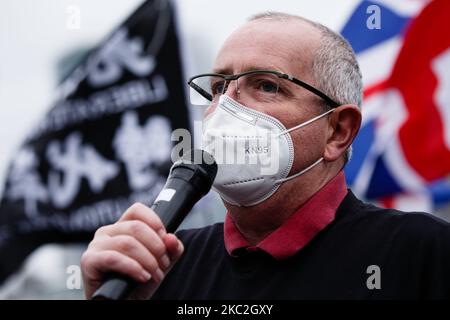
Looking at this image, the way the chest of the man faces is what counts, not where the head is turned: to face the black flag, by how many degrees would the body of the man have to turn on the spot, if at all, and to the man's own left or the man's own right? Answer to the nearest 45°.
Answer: approximately 90° to the man's own right

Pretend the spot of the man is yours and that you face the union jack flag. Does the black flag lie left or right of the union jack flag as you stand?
left

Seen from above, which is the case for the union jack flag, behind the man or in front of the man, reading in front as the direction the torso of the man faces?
behind

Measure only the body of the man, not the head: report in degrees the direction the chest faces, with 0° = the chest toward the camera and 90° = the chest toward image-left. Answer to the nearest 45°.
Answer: approximately 45°

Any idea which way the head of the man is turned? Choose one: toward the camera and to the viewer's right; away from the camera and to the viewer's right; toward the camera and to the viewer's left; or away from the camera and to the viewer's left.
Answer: toward the camera and to the viewer's left
